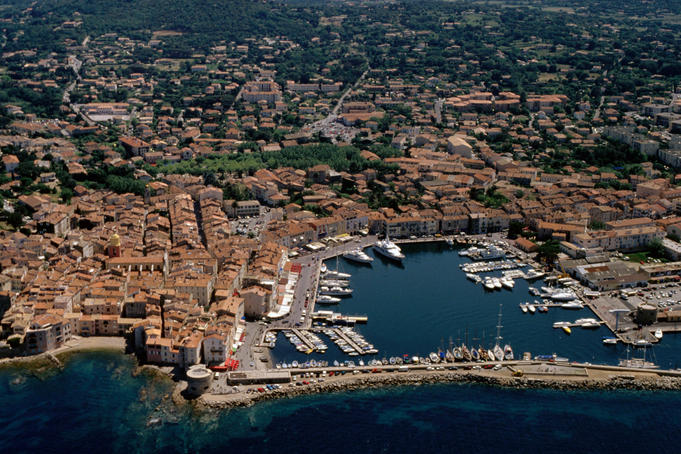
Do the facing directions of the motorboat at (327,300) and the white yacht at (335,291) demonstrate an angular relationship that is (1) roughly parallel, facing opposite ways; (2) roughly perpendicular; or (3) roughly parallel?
roughly parallel

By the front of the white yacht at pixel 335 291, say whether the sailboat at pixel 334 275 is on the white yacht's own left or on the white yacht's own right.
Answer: on the white yacht's own left

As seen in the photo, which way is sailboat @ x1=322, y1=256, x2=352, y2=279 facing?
to the viewer's right

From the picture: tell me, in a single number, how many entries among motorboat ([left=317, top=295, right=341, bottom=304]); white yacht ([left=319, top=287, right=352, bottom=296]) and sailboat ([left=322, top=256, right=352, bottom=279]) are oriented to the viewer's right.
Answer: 3

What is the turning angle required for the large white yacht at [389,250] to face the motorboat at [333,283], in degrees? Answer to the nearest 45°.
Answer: approximately 90° to its right

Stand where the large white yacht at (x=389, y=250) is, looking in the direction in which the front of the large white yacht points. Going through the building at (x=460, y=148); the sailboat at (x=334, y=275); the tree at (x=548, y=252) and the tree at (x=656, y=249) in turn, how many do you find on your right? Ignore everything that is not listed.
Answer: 1

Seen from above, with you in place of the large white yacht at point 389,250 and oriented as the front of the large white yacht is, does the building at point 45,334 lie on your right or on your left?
on your right

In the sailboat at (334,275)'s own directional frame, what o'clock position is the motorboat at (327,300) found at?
The motorboat is roughly at 3 o'clock from the sailboat.

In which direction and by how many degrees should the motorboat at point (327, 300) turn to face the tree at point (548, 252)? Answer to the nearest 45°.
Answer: approximately 45° to its left

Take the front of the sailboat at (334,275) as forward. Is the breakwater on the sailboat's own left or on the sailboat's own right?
on the sailboat's own right

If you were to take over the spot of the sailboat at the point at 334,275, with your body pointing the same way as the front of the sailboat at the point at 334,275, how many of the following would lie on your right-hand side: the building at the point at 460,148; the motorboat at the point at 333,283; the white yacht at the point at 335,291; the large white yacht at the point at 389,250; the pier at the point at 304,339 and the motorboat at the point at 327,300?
4

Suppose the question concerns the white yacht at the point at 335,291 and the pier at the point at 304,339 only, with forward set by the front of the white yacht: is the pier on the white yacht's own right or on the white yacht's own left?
on the white yacht's own right

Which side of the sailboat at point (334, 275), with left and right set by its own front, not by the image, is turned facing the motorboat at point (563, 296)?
front

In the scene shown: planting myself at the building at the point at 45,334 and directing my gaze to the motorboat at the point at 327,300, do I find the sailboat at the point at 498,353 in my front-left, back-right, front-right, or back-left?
front-right

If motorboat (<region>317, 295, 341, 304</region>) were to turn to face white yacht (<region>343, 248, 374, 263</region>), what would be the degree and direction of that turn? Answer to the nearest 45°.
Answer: approximately 90° to its left

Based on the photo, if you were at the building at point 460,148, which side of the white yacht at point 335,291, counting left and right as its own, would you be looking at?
left

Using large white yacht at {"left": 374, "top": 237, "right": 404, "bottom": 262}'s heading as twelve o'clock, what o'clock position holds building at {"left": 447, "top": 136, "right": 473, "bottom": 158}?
The building is roughly at 8 o'clock from the large white yacht.

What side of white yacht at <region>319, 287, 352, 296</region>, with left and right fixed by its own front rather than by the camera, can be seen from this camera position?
right

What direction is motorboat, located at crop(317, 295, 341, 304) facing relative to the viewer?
to the viewer's right

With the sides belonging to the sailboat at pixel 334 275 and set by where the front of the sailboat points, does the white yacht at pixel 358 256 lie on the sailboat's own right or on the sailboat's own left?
on the sailboat's own left

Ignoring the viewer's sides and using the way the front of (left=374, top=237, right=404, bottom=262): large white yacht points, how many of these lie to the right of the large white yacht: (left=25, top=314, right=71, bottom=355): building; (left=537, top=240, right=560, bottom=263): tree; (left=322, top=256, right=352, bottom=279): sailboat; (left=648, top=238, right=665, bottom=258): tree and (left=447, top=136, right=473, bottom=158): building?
2

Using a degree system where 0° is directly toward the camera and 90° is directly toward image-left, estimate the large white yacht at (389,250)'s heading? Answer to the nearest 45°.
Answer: approximately 315°
